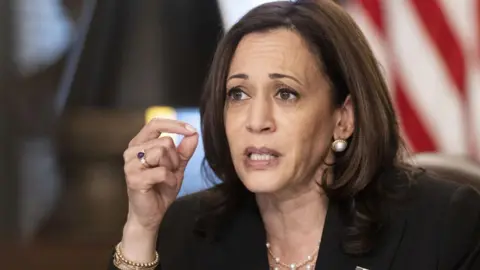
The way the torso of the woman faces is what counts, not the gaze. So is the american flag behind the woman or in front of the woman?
behind

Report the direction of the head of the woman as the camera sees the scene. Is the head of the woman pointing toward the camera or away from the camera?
toward the camera

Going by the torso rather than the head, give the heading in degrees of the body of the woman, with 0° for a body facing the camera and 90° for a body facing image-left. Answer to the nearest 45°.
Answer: approximately 45°
